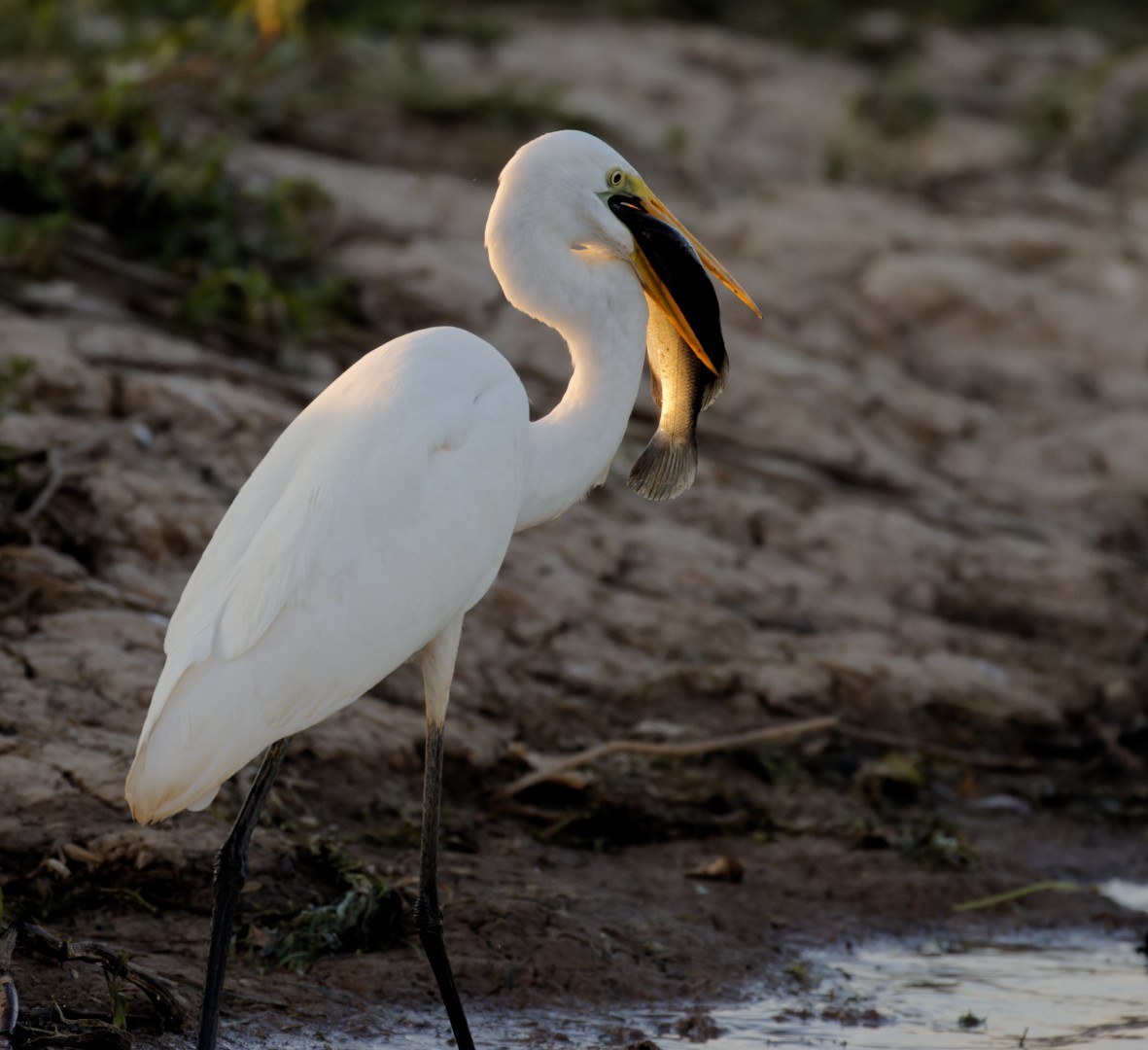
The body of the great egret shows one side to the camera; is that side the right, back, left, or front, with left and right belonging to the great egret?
right

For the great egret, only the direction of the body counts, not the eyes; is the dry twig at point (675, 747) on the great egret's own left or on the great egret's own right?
on the great egret's own left
